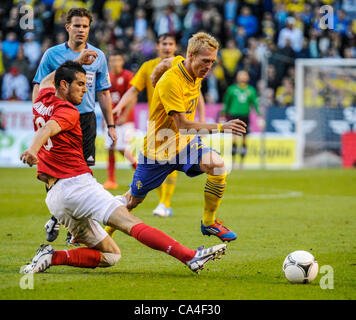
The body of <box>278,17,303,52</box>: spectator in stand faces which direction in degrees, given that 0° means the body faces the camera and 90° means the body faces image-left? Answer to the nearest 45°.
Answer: approximately 0°

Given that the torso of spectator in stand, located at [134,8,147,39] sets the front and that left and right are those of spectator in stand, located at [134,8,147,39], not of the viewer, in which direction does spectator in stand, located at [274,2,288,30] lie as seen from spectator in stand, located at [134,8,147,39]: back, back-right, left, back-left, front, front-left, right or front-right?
left

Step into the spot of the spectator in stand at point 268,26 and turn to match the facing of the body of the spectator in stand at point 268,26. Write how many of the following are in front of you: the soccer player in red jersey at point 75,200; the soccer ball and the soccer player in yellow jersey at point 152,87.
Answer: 3

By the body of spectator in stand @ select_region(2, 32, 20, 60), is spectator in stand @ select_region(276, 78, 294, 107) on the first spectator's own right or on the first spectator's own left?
on the first spectator's own left

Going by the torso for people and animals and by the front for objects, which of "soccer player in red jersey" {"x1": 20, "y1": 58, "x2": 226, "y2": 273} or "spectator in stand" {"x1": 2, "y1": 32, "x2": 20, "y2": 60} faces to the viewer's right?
the soccer player in red jersey

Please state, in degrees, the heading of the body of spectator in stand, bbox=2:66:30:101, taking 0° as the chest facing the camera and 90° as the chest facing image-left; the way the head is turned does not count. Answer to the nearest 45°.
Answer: approximately 0°

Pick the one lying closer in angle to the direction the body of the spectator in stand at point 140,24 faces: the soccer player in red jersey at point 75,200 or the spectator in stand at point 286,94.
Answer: the soccer player in red jersey

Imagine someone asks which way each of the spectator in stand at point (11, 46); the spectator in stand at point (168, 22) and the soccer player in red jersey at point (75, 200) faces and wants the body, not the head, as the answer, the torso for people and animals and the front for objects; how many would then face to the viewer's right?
1

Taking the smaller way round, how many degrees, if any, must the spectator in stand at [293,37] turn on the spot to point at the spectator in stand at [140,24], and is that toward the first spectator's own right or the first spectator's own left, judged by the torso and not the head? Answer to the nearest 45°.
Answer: approximately 90° to the first spectator's own right

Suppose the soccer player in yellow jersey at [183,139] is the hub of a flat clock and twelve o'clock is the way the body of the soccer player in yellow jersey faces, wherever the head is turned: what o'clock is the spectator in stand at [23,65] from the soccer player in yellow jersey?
The spectator in stand is roughly at 7 o'clock from the soccer player in yellow jersey.
